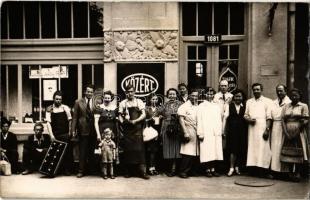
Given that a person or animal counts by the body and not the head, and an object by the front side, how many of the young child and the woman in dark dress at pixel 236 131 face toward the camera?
2

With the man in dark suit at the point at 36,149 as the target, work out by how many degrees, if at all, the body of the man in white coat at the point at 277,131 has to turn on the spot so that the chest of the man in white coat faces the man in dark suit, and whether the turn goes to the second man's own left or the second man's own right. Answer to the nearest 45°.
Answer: approximately 90° to the second man's own right

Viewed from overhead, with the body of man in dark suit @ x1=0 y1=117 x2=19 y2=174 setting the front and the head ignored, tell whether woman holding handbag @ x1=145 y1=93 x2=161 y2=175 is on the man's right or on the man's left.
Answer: on the man's left

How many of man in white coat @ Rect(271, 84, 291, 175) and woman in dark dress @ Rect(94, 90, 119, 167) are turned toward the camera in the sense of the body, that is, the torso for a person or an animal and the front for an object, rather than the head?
2

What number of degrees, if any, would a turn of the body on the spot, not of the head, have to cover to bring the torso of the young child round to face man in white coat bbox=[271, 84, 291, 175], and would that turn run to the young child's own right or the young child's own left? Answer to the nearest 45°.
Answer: approximately 90° to the young child's own left

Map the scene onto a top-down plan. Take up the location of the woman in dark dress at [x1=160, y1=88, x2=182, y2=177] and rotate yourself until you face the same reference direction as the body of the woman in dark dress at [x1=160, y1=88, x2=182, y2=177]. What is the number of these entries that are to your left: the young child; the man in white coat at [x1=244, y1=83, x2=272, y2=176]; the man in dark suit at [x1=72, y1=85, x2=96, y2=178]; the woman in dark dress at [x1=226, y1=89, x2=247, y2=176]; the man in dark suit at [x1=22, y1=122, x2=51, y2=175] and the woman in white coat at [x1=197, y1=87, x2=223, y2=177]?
3

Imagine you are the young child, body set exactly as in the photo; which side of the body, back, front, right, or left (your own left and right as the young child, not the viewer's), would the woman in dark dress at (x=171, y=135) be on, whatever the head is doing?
left

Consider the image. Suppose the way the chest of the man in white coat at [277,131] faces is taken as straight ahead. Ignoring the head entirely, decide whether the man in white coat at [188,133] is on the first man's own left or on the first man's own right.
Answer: on the first man's own right

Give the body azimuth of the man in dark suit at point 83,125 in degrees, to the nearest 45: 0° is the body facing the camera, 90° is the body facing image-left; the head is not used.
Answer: approximately 315°

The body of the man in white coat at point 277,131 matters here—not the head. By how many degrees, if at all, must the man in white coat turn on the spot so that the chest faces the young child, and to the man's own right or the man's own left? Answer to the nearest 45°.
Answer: approximately 90° to the man's own right

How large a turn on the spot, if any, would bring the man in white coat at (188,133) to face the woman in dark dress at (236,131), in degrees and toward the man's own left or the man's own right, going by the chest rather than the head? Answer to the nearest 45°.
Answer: approximately 45° to the man's own left
